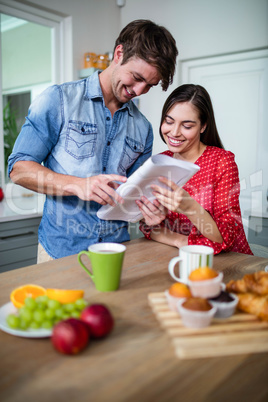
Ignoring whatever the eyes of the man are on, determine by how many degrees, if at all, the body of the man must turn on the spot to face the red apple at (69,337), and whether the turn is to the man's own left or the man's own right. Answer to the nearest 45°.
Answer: approximately 45° to the man's own right

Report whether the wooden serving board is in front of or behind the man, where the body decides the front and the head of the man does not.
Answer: in front

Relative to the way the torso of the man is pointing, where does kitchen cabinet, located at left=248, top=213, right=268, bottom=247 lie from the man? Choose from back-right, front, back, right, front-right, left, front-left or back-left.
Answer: left

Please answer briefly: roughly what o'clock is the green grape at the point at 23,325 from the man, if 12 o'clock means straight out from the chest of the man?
The green grape is roughly at 2 o'clock from the man.

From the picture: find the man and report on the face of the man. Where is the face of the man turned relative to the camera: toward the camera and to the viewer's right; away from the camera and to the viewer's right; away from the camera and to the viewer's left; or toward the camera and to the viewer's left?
toward the camera and to the viewer's right

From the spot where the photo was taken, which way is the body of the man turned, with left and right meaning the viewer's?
facing the viewer and to the right of the viewer

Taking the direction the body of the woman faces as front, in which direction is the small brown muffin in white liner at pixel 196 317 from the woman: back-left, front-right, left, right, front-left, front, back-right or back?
front-left

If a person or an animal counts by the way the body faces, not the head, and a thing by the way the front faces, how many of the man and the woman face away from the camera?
0

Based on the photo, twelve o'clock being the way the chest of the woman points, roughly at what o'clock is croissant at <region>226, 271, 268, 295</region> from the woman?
The croissant is roughly at 10 o'clock from the woman.

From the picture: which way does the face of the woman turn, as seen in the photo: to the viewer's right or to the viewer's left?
to the viewer's left

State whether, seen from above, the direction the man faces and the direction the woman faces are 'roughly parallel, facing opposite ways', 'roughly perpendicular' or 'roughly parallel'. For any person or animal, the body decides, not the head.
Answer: roughly perpendicular

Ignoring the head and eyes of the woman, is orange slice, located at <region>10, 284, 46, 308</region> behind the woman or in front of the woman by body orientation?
in front

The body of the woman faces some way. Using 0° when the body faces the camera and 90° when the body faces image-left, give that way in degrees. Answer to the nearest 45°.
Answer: approximately 45°
